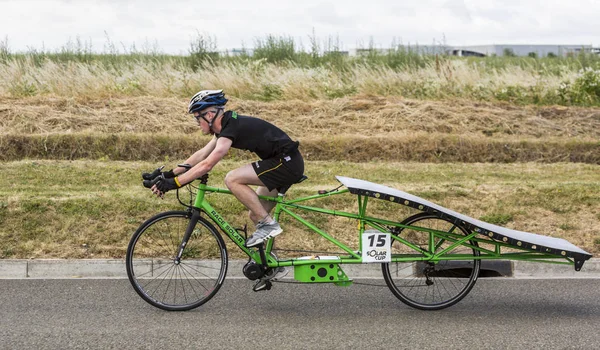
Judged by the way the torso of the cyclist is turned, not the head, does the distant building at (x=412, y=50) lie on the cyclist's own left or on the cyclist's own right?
on the cyclist's own right

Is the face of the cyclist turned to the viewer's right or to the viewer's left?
to the viewer's left

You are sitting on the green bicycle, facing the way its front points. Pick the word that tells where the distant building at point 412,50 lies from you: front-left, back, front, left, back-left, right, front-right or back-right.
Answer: right

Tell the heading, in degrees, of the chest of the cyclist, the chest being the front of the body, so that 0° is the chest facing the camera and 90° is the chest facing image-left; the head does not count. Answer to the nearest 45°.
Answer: approximately 90°

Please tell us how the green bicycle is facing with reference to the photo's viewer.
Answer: facing to the left of the viewer
